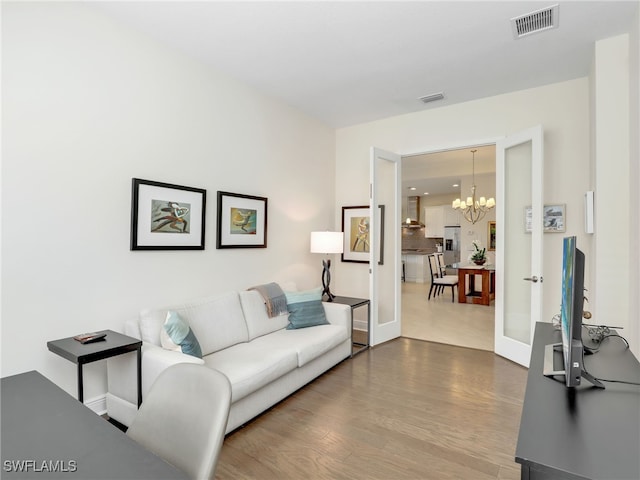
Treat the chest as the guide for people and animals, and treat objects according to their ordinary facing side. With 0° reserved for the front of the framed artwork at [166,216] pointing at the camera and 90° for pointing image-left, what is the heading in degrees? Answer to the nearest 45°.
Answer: approximately 315°

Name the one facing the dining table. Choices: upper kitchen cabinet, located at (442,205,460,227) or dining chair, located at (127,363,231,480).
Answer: the upper kitchen cabinet

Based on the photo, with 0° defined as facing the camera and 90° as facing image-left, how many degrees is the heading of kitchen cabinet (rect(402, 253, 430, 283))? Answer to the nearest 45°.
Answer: approximately 0°

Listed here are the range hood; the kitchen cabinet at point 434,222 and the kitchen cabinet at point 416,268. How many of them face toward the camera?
3

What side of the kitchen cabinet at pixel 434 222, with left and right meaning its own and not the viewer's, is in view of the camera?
front

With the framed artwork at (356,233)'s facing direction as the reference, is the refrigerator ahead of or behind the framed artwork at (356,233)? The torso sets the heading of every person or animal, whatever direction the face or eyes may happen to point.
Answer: behind

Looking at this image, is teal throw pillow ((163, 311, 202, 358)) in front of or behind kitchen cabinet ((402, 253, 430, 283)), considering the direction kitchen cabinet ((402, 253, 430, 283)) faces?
in front

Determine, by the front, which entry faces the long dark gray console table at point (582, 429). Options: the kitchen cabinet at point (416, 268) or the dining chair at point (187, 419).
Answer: the kitchen cabinet

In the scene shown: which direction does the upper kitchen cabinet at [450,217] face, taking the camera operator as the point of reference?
facing the viewer

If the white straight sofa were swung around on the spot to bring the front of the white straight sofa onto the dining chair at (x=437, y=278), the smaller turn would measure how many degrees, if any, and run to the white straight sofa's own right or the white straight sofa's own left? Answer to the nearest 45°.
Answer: approximately 90° to the white straight sofa's own left

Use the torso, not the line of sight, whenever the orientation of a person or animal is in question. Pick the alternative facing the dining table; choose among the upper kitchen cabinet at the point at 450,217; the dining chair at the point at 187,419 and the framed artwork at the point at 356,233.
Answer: the upper kitchen cabinet

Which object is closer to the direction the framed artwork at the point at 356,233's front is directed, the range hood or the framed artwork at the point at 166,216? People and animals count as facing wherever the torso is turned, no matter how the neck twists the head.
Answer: the framed artwork

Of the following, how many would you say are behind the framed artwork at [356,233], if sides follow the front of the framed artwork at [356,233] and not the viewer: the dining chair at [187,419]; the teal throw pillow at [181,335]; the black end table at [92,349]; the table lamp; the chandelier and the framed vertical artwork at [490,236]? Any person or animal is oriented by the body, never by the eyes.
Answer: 2

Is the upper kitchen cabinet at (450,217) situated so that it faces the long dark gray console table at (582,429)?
yes

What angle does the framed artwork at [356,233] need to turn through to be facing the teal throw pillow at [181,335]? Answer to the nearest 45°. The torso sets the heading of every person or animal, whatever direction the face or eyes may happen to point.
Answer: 0° — it already faces it

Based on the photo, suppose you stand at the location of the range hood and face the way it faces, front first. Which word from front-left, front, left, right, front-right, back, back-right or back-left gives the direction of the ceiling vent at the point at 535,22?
front

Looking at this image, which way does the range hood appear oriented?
toward the camera

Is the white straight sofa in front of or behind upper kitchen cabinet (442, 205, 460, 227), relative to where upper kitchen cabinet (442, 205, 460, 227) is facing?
in front

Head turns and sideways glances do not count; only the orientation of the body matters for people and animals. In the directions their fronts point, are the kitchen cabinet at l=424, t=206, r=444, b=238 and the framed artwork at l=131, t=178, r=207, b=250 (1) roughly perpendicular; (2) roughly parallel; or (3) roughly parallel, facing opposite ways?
roughly perpendicular

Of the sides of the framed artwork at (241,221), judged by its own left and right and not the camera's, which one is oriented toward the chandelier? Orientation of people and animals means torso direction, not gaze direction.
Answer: left
